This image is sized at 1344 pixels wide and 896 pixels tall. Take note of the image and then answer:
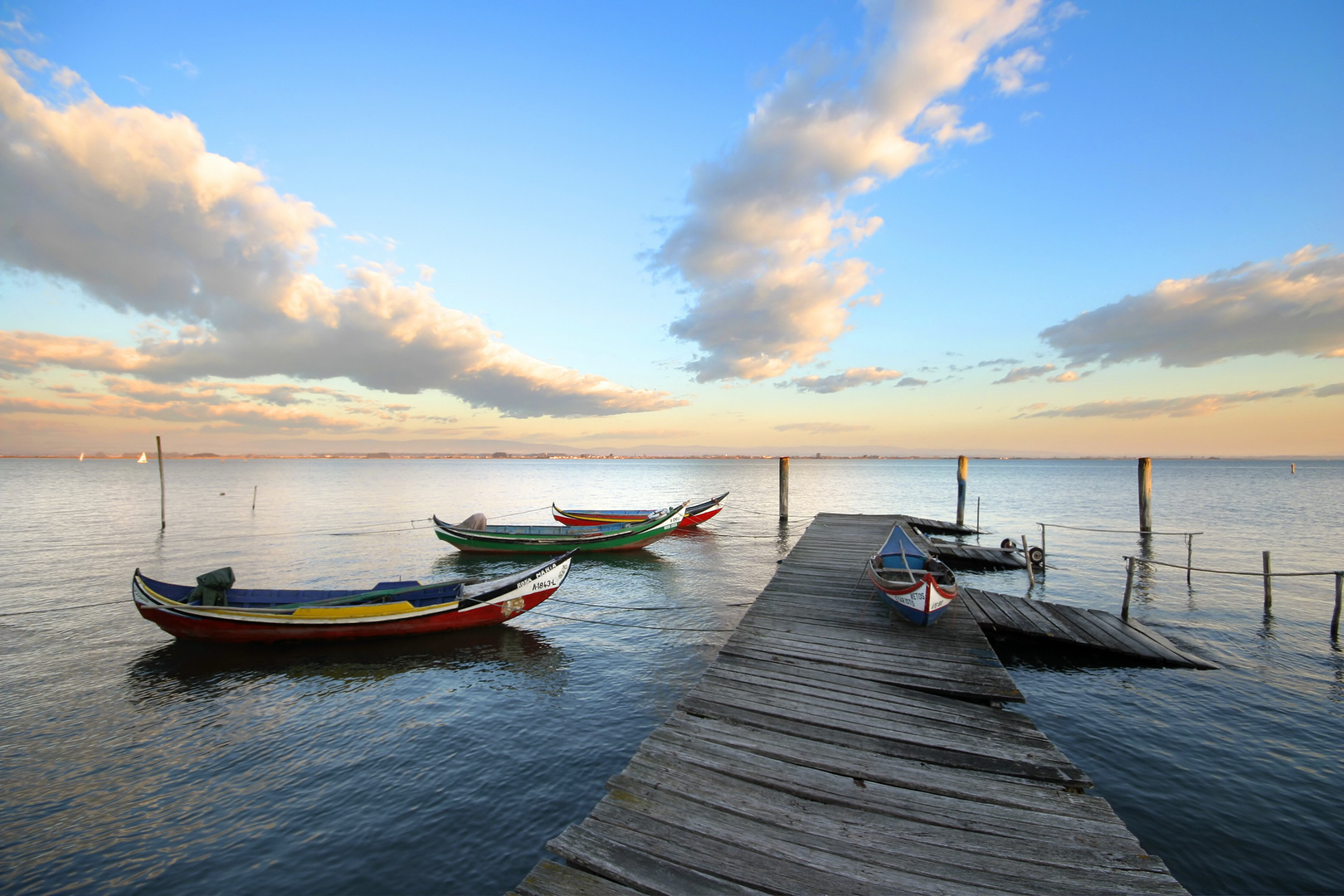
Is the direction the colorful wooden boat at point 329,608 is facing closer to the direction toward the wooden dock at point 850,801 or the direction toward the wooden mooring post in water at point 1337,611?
the wooden mooring post in water

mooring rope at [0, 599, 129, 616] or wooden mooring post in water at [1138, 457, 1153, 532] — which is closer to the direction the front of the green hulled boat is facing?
the wooden mooring post in water

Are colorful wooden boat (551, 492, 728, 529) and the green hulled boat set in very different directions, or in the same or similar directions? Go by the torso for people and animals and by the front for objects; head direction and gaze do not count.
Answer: same or similar directions

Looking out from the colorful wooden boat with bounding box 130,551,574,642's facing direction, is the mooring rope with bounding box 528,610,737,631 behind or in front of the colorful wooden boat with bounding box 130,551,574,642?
in front

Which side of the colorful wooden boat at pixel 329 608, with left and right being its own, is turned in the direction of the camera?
right

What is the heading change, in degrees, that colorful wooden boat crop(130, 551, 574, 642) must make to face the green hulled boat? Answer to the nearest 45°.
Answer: approximately 45° to its left

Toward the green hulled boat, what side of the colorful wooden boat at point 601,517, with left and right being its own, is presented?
right

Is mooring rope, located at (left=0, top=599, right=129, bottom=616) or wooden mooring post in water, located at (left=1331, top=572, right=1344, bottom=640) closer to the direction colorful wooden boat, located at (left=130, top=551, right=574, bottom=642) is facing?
the wooden mooring post in water

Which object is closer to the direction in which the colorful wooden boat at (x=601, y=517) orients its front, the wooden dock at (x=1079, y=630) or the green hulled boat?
the wooden dock

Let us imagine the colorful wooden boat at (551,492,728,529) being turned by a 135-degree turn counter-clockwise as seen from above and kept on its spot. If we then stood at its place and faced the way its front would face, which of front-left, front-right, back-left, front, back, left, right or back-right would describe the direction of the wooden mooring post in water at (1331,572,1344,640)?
back

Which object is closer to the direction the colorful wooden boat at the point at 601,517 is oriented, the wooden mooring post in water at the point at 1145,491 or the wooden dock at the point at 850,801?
the wooden mooring post in water

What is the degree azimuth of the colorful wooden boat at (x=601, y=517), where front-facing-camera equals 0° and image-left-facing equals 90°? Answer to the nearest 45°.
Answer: approximately 270°

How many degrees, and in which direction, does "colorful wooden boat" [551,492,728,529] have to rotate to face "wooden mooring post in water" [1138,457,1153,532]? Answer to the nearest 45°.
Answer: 0° — it already faces it

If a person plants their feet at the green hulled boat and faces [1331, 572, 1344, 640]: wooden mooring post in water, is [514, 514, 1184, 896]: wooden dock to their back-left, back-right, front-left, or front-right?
front-right

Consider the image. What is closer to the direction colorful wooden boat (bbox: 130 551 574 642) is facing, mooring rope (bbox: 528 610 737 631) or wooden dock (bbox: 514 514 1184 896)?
the mooring rope

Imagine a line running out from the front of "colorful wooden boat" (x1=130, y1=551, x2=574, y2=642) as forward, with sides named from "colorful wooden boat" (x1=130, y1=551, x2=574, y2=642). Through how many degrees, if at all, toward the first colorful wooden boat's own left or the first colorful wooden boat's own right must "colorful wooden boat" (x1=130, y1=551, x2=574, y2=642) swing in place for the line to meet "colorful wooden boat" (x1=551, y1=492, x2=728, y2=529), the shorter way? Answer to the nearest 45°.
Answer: approximately 45° to the first colorful wooden boat's own left

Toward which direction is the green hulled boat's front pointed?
to the viewer's right

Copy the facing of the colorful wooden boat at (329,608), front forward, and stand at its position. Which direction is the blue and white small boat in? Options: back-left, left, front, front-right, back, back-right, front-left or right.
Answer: front-right
